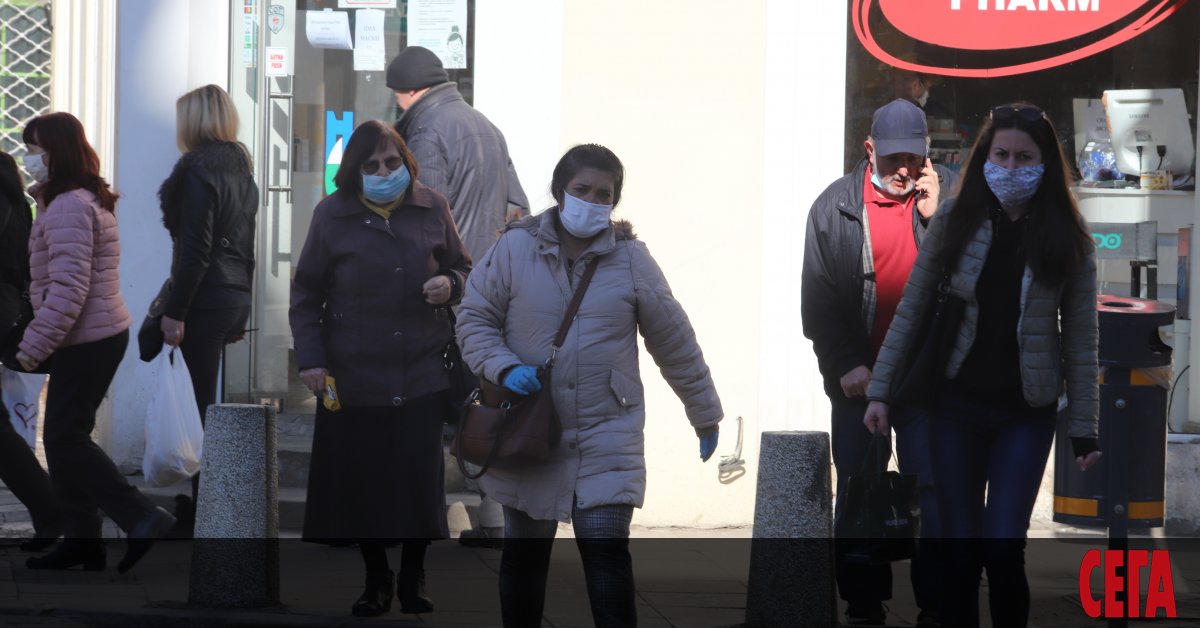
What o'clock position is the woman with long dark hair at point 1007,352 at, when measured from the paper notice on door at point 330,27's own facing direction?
The woman with long dark hair is roughly at 11 o'clock from the paper notice on door.

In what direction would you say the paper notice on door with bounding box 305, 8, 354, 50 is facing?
toward the camera

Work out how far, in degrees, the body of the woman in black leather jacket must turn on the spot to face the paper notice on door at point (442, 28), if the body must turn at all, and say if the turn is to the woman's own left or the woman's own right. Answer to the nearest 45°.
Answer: approximately 90° to the woman's own right

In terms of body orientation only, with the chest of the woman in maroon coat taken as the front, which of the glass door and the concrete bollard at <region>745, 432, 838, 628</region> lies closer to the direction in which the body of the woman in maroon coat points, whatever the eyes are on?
the concrete bollard

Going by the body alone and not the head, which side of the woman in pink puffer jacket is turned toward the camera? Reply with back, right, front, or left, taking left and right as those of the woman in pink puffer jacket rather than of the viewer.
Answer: left

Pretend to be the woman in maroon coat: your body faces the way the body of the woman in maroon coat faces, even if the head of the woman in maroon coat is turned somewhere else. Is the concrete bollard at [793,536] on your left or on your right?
on your left

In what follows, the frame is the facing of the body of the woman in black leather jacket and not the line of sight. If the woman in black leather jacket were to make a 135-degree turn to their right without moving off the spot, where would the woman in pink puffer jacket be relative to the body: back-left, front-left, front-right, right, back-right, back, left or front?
back-right

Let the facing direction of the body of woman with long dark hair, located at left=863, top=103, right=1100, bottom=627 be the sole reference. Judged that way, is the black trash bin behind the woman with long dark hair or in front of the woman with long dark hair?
behind

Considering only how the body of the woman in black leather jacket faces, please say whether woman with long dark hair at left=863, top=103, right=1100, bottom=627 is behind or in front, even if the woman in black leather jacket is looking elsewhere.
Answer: behind

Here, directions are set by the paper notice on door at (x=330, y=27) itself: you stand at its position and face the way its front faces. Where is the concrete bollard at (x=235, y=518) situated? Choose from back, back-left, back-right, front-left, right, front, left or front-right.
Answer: front

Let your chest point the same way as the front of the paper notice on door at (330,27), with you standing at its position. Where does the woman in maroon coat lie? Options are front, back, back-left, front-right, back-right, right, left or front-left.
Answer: front

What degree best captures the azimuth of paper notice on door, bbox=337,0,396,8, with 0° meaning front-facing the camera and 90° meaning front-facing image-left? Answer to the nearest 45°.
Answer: approximately 0°

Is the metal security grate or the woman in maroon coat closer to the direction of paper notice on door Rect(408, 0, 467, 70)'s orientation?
the woman in maroon coat
